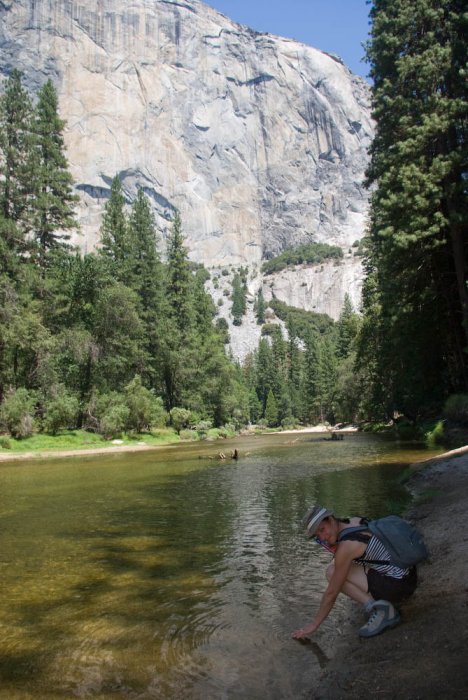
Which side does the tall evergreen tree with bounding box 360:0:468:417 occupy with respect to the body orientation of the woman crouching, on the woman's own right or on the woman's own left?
on the woman's own right

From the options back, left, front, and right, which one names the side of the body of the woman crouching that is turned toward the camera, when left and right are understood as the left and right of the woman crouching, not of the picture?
left

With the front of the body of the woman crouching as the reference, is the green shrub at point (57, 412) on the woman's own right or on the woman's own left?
on the woman's own right

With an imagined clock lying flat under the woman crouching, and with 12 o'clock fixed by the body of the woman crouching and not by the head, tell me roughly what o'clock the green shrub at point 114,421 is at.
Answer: The green shrub is roughly at 2 o'clock from the woman crouching.

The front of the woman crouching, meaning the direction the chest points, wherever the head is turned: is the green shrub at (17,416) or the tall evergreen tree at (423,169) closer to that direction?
the green shrub

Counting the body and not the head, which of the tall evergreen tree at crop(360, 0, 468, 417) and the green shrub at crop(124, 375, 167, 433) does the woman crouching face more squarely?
the green shrub

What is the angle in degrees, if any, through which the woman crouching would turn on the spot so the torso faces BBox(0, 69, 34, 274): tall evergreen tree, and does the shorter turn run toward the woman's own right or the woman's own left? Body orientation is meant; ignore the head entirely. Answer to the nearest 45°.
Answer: approximately 45° to the woman's own right

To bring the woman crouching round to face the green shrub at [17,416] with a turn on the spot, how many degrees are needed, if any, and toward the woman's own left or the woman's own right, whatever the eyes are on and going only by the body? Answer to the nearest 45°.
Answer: approximately 45° to the woman's own right

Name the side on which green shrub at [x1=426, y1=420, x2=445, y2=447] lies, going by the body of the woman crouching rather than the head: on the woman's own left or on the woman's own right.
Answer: on the woman's own right
